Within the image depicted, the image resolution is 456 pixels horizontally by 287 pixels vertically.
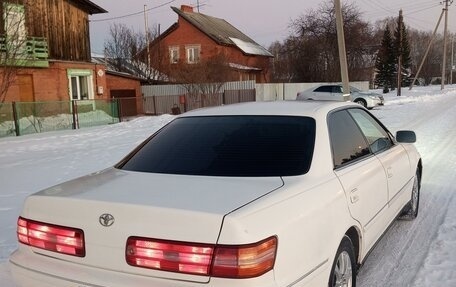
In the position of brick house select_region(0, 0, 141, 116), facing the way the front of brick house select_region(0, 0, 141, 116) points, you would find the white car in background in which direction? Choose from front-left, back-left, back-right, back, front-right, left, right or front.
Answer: left

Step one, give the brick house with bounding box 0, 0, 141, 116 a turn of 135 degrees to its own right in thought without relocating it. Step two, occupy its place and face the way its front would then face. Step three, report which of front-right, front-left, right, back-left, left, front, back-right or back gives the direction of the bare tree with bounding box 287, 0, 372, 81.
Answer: right

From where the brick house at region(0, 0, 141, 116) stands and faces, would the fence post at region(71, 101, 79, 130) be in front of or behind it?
in front

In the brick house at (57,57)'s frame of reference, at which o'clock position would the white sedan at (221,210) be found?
The white sedan is roughly at 12 o'clock from the brick house.

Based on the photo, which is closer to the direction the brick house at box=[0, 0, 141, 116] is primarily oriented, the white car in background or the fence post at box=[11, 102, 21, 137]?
the fence post

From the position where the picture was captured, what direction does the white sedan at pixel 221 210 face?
facing away from the viewer and to the right of the viewer

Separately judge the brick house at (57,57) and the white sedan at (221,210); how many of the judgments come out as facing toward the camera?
1

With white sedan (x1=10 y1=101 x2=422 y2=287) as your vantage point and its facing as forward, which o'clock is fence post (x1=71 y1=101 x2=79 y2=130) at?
The fence post is roughly at 10 o'clock from the white sedan.

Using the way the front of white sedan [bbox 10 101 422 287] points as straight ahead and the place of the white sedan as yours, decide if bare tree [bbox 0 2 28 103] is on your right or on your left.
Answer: on your left

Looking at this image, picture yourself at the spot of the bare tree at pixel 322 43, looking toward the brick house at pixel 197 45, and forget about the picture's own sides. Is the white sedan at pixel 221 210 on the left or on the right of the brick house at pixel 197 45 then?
left

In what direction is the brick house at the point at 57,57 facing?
toward the camera

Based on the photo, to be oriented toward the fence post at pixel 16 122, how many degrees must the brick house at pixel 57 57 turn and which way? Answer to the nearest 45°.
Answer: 0° — it already faces it

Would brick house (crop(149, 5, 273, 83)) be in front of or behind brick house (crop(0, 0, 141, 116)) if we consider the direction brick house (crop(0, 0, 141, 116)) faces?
behind

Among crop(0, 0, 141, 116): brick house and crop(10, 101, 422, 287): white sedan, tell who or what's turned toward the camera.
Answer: the brick house
